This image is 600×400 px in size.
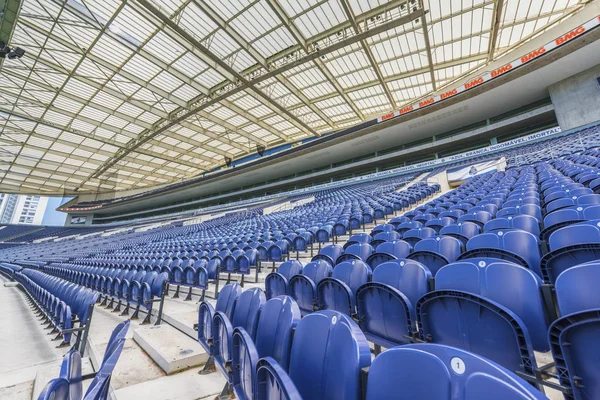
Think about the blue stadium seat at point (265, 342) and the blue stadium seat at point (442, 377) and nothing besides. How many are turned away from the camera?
0

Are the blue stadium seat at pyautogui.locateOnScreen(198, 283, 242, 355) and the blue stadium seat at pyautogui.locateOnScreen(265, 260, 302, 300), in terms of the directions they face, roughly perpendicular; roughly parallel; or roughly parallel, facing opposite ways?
roughly parallel

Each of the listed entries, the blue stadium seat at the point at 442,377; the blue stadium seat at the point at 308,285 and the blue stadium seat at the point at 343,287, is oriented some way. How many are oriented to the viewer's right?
0

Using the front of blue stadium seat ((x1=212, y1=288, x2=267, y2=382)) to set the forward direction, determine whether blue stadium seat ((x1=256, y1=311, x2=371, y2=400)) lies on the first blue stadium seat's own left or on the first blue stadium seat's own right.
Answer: on the first blue stadium seat's own left

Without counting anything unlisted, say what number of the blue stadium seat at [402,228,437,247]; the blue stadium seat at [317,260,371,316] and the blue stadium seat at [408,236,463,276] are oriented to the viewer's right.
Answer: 0

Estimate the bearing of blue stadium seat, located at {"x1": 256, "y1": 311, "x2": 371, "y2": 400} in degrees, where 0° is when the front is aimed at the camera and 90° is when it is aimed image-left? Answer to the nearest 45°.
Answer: approximately 45°

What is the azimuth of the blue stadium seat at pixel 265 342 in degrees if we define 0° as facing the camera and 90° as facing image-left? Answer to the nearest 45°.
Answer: approximately 45°

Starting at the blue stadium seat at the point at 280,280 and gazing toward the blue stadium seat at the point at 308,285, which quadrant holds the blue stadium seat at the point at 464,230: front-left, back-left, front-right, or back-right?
front-left

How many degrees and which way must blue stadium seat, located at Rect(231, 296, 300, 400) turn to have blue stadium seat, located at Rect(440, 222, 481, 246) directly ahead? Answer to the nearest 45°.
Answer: approximately 180°

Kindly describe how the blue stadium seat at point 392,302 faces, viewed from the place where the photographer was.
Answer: facing the viewer and to the left of the viewer

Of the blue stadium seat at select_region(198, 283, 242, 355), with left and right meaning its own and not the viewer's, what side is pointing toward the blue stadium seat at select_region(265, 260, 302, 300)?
back

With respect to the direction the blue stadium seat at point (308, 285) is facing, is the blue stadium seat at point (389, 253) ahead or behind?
behind

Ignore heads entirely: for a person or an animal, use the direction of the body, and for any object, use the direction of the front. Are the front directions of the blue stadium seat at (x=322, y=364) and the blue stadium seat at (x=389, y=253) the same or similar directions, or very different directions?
same or similar directions

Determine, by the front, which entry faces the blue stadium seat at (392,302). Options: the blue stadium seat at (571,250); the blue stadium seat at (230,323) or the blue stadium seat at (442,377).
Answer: the blue stadium seat at (571,250)

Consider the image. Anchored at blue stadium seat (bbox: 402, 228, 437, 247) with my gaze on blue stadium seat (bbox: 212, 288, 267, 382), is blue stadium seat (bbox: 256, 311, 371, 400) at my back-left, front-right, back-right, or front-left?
front-left

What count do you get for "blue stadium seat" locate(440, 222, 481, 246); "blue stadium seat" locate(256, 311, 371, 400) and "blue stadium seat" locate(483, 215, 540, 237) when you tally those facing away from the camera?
0
